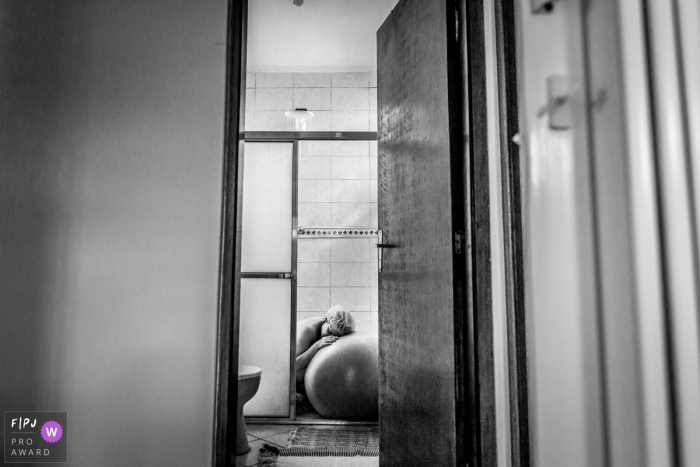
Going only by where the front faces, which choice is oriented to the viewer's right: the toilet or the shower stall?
the toilet

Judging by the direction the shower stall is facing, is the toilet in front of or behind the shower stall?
in front

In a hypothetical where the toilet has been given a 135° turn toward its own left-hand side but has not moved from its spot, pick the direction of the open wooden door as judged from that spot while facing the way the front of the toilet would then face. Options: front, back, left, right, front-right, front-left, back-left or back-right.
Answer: back

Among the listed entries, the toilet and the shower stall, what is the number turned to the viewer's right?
1

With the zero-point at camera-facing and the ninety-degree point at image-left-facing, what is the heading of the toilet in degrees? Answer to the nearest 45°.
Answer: approximately 270°

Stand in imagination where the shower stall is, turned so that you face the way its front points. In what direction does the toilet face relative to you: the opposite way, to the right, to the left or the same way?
to the left
